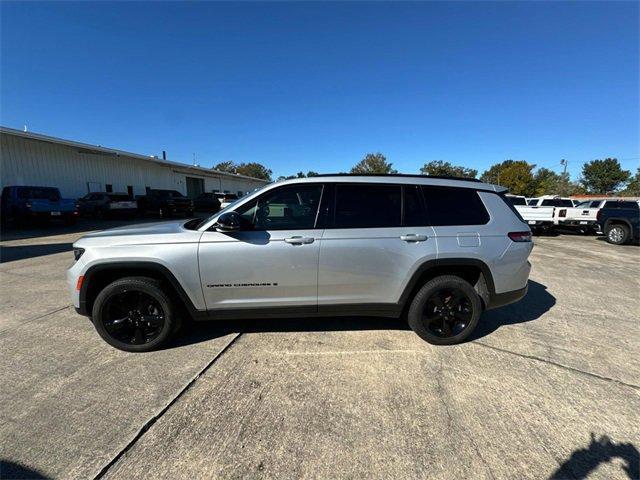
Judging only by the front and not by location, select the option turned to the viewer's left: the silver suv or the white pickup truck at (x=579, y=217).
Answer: the silver suv

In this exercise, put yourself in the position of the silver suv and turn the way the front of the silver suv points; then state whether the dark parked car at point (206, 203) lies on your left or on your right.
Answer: on your right

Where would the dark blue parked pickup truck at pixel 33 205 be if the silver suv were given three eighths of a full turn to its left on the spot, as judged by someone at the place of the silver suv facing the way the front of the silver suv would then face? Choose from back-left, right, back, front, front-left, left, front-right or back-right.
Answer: back

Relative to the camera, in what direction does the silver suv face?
facing to the left of the viewer

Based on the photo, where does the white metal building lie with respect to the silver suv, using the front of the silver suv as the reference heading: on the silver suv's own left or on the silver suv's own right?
on the silver suv's own right

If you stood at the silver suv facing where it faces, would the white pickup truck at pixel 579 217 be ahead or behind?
behind

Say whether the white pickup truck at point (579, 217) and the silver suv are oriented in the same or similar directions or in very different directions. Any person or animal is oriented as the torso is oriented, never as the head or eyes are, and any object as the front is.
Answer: very different directions

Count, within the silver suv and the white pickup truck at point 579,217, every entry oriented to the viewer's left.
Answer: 1

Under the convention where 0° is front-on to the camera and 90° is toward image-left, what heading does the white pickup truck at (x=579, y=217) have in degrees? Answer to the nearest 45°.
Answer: approximately 225°
